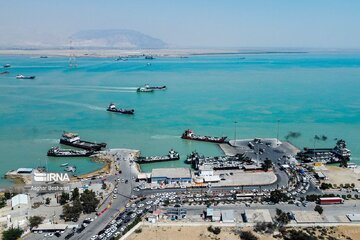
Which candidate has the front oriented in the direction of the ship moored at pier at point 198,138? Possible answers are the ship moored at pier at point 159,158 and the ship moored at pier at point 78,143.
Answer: the ship moored at pier at point 78,143

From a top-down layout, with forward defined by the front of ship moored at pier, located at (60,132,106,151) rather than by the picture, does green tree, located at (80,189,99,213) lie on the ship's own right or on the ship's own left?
on the ship's own right

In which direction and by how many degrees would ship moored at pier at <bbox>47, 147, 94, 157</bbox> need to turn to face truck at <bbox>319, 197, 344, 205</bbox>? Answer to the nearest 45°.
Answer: approximately 45° to its right

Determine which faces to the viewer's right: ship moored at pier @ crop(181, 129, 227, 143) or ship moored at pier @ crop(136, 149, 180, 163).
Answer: ship moored at pier @ crop(181, 129, 227, 143)

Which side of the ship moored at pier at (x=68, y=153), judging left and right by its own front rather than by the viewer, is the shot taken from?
right

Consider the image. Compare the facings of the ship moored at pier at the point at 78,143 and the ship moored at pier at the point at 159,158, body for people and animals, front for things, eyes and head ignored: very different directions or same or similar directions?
very different directions

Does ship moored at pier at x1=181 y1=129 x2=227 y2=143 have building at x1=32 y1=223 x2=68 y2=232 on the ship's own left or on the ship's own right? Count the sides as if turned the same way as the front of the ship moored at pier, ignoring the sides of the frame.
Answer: on the ship's own right

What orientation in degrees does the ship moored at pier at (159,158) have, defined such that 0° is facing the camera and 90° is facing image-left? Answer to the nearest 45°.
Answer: approximately 90°

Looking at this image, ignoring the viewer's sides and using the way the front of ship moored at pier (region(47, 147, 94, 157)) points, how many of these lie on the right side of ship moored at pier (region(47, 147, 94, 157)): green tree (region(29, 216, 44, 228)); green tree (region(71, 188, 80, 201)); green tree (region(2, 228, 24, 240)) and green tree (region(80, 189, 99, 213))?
4

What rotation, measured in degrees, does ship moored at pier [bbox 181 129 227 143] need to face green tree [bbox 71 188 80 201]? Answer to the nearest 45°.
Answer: approximately 135° to its right

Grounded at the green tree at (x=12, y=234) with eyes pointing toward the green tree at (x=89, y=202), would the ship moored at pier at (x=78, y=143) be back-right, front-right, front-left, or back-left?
front-left

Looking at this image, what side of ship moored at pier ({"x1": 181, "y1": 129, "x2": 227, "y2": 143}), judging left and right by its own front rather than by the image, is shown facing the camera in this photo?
right

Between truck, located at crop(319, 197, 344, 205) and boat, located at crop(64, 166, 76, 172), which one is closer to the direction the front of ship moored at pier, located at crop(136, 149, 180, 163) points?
the boat

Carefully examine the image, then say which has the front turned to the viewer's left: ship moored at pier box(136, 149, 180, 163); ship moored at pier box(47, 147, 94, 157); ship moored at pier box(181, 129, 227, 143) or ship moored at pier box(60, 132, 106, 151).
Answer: ship moored at pier box(136, 149, 180, 163)

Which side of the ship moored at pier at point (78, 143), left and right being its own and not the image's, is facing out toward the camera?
right
